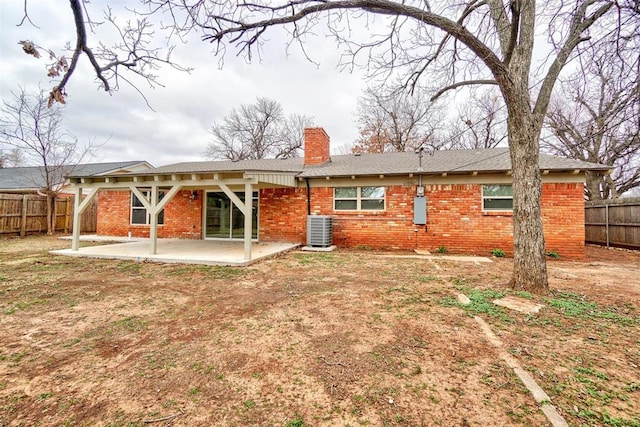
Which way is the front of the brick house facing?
away from the camera

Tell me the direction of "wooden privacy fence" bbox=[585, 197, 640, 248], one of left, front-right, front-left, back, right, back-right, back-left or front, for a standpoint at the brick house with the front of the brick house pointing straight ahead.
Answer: right

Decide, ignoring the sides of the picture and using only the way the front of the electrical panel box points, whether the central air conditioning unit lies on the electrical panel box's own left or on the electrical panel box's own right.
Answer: on the electrical panel box's own right

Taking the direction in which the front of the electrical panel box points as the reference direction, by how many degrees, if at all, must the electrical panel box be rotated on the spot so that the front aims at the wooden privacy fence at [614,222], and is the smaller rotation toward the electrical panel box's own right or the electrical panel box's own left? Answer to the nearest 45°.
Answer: approximately 135° to the electrical panel box's own left

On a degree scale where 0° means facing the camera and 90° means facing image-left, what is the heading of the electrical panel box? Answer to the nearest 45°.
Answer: approximately 0°

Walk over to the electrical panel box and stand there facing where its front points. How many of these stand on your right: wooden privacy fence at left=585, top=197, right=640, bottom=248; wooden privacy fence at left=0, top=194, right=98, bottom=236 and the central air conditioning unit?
2

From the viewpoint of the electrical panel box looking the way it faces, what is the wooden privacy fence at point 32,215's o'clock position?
The wooden privacy fence is roughly at 3 o'clock from the electrical panel box.

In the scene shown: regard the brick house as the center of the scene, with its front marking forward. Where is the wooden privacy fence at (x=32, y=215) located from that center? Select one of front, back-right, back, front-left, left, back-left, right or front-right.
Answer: left

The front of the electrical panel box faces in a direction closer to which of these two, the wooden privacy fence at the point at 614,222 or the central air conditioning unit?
the central air conditioning unit
